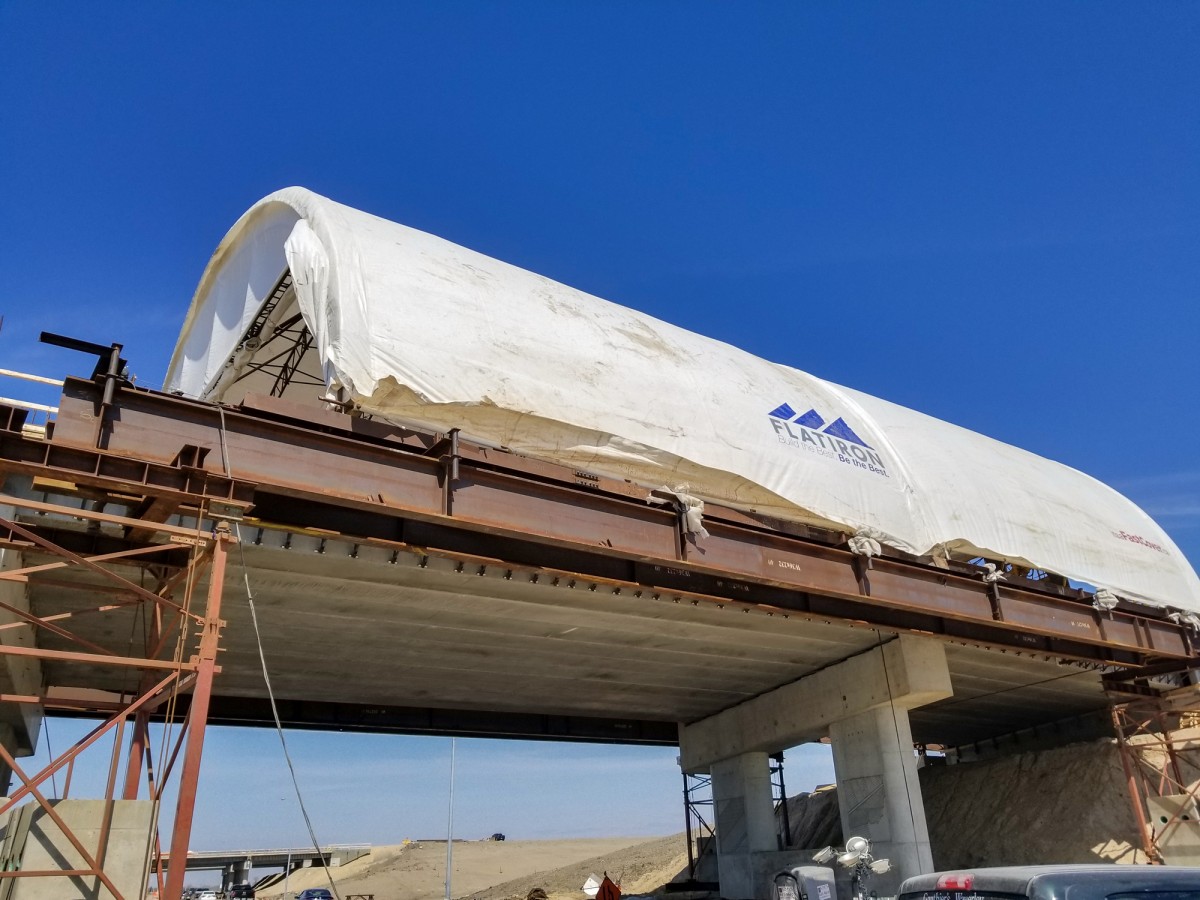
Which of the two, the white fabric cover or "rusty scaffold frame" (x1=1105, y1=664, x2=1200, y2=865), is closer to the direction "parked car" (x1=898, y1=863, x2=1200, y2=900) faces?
the rusty scaffold frame

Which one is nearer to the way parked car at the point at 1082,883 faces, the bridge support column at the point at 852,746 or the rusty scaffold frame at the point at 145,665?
the bridge support column

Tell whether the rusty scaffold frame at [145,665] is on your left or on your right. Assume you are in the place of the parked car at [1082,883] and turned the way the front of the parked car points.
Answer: on your left

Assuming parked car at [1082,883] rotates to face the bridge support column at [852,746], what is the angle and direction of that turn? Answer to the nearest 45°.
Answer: approximately 45° to its left

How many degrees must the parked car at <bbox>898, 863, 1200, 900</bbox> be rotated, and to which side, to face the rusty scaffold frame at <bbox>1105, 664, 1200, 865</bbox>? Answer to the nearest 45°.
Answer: approximately 45° to its left

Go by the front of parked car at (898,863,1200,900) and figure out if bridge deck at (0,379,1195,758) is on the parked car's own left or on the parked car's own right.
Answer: on the parked car's own left

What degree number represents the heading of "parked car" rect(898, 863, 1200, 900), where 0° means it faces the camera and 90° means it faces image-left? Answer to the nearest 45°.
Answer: approximately 225°
